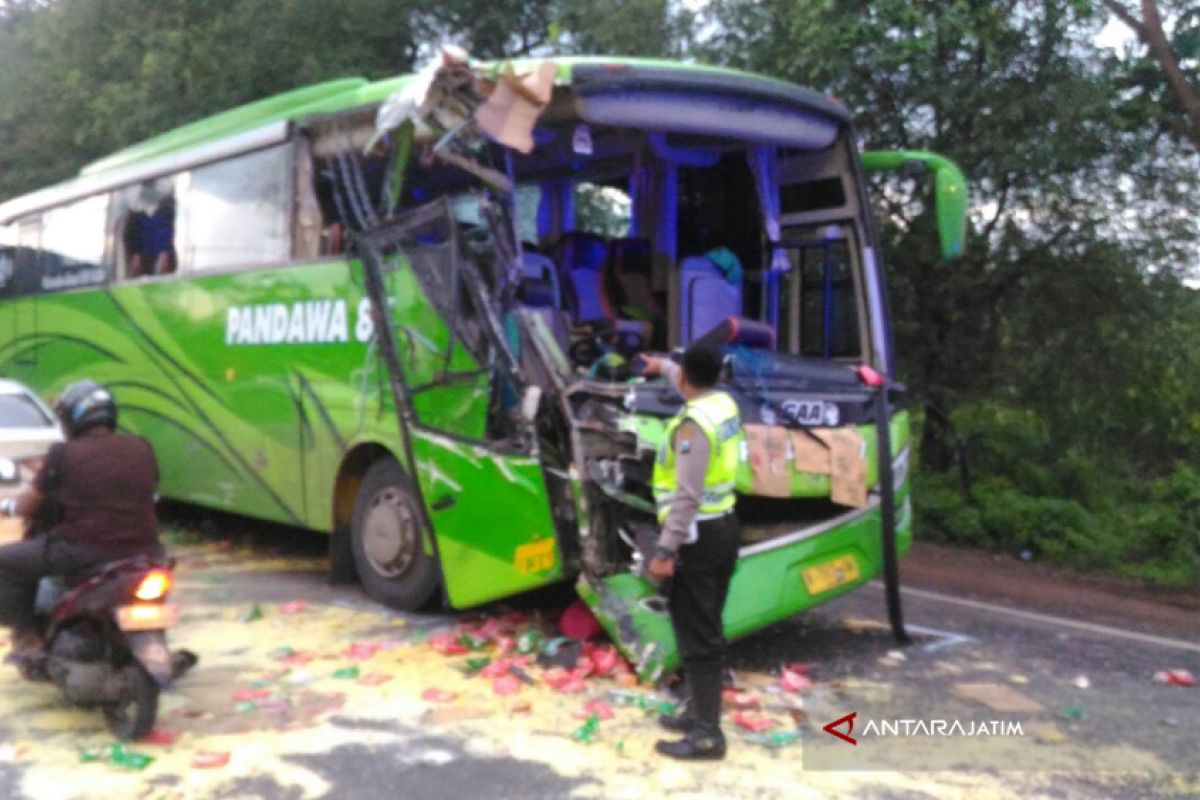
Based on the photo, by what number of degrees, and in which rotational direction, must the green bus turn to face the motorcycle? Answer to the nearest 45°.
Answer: approximately 90° to its right

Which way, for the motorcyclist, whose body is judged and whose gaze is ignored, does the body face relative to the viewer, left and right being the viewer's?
facing away from the viewer and to the left of the viewer

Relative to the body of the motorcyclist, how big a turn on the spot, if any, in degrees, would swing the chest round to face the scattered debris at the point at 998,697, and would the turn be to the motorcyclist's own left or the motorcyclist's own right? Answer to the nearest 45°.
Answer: approximately 135° to the motorcyclist's own right

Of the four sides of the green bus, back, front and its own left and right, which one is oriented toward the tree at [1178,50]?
left

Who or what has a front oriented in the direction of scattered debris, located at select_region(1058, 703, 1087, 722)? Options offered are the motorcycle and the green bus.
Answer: the green bus

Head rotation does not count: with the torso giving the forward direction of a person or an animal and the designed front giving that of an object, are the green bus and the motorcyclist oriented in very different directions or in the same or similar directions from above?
very different directions

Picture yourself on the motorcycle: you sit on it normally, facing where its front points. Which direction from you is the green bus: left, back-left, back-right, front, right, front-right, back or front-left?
right

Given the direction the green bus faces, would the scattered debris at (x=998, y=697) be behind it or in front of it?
in front

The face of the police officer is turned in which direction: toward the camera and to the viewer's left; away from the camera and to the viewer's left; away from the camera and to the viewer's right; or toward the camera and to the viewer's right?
away from the camera and to the viewer's left

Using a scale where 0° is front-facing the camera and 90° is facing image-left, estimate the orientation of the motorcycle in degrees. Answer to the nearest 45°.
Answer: approximately 135°

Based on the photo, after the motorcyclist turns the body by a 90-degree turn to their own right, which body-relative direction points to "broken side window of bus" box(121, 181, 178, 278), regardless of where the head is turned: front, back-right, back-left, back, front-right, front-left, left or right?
front-left
